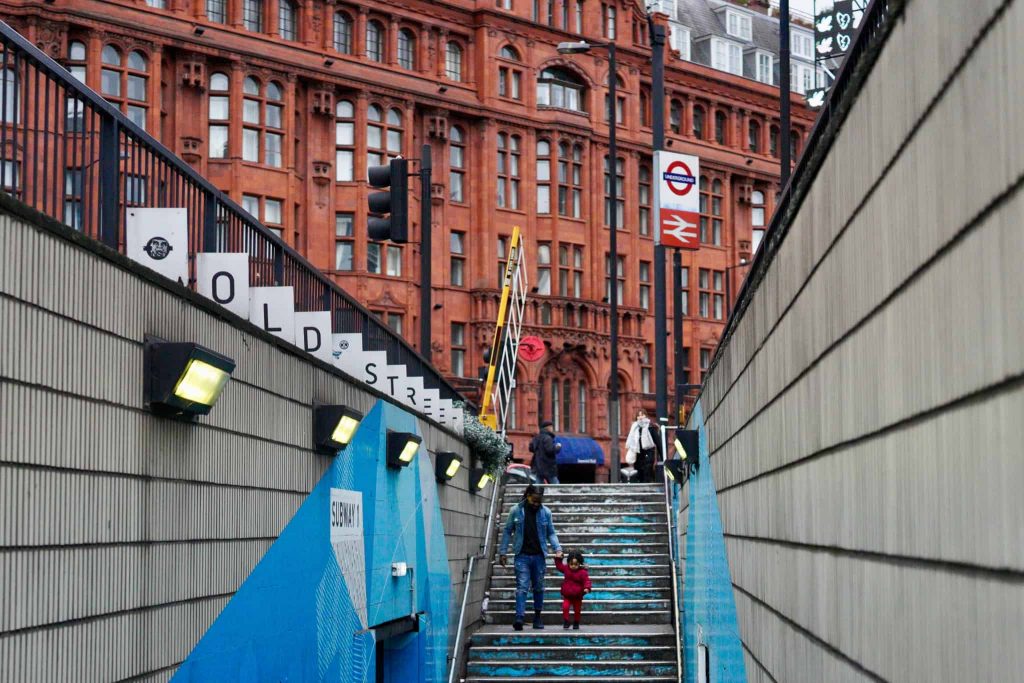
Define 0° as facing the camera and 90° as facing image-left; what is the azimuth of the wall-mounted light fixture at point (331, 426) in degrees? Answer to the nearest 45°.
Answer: approximately 315°

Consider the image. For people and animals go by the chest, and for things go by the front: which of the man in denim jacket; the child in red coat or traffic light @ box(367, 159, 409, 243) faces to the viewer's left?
the traffic light

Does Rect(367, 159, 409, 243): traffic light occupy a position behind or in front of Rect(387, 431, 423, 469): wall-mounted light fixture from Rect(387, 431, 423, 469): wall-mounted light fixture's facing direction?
behind

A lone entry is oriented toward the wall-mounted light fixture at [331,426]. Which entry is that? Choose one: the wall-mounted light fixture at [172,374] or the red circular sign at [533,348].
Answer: the red circular sign

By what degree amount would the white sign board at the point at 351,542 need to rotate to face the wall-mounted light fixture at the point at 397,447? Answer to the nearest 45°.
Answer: approximately 135° to its left

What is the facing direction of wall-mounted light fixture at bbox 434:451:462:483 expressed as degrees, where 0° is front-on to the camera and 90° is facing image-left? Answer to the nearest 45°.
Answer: approximately 315°

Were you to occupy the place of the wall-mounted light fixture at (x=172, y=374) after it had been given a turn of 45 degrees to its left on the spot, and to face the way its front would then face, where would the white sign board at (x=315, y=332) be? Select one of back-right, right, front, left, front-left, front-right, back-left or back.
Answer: left

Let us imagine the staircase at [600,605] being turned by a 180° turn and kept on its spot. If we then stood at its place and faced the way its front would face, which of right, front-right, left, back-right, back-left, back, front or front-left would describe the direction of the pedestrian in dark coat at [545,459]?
front

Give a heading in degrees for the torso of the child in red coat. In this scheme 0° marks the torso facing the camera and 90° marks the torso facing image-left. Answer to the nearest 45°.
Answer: approximately 0°

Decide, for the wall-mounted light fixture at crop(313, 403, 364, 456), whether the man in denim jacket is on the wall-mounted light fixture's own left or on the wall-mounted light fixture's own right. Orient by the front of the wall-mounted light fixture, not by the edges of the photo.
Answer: on the wall-mounted light fixture's own left

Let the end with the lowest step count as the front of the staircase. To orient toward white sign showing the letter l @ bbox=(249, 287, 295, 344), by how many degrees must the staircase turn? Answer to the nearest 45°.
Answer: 0° — it already faces it
